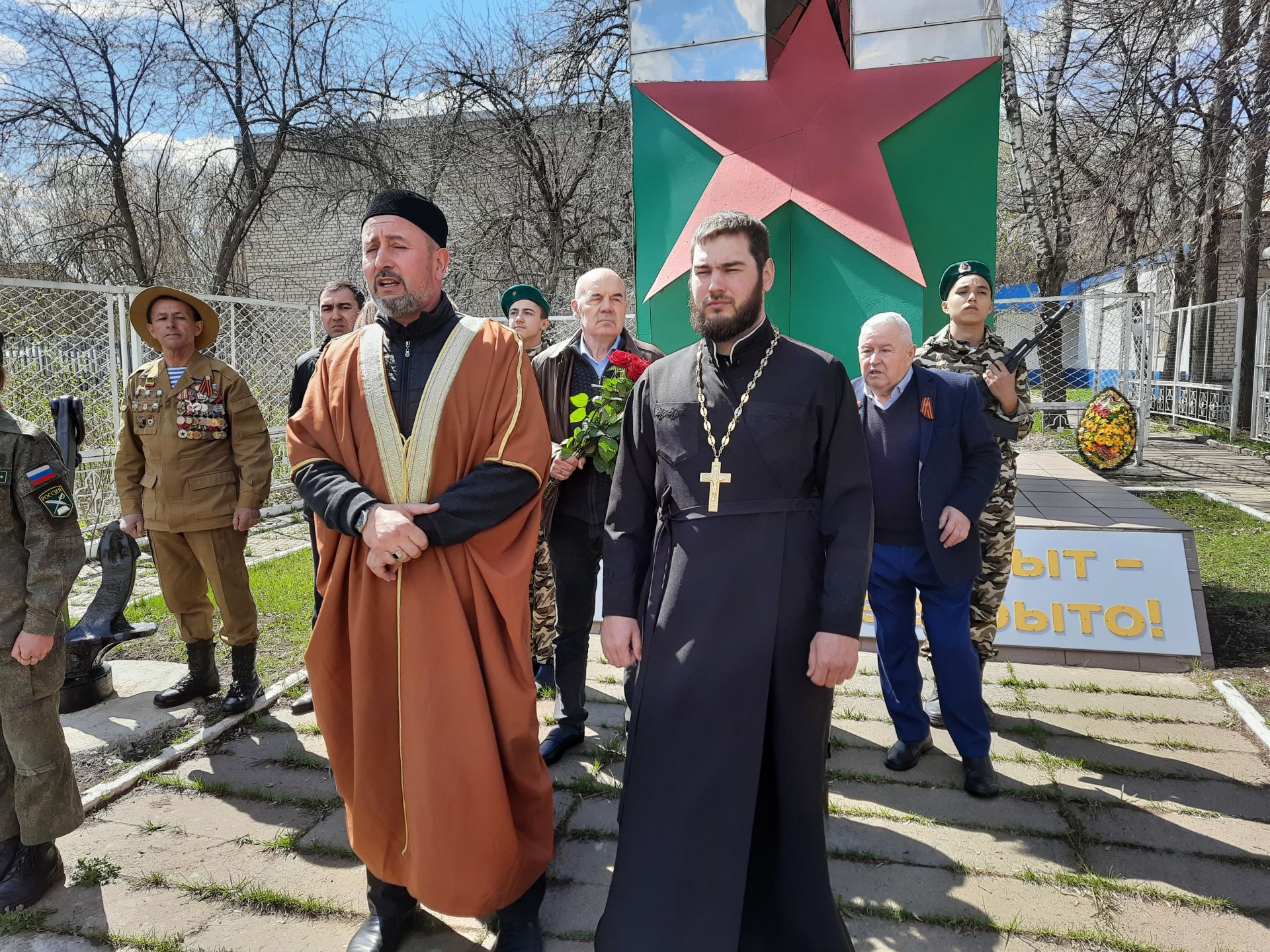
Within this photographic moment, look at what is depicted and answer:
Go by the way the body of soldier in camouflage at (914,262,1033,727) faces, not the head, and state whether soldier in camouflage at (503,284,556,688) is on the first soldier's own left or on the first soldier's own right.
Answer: on the first soldier's own right

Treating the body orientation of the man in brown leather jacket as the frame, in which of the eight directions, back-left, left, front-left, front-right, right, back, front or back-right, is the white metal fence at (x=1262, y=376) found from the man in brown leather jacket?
back-left

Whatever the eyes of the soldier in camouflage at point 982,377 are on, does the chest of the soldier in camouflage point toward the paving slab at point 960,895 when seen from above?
yes

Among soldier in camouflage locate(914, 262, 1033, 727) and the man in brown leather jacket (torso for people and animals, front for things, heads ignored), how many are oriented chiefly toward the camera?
2

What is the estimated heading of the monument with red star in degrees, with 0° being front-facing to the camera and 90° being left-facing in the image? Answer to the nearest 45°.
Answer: approximately 0°

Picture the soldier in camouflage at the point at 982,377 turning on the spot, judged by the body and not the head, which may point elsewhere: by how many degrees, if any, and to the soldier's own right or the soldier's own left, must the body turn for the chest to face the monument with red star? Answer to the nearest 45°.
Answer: approximately 135° to the soldier's own right

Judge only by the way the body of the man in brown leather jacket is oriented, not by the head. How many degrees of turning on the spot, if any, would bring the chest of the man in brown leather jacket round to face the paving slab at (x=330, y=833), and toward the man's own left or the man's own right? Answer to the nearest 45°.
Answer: approximately 45° to the man's own right

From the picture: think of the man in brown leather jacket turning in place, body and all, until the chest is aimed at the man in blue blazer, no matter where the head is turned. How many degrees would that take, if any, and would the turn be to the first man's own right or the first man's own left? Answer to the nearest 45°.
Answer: approximately 90° to the first man's own left

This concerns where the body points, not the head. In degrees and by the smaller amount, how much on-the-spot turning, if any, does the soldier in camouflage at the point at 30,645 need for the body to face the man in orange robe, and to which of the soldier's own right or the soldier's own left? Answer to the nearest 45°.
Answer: approximately 90° to the soldier's own left

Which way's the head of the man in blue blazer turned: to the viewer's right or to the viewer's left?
to the viewer's left
